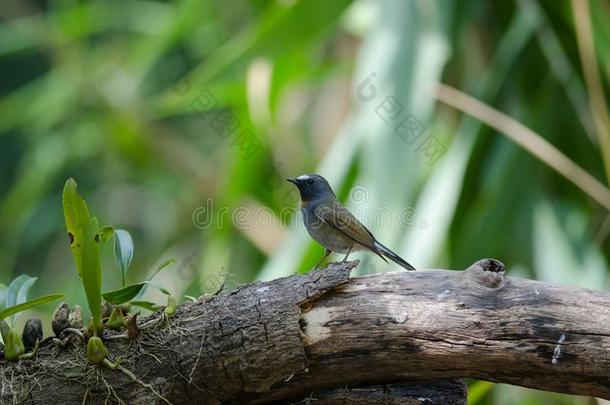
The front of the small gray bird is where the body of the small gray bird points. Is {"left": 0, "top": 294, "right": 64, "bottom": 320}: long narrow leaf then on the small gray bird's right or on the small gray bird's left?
on the small gray bird's left

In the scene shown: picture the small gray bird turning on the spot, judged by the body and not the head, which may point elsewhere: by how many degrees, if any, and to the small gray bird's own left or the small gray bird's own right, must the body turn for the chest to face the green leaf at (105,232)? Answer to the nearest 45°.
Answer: approximately 45° to the small gray bird's own left

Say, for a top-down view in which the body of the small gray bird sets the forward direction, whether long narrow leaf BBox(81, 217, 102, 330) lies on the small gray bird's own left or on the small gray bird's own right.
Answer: on the small gray bird's own left

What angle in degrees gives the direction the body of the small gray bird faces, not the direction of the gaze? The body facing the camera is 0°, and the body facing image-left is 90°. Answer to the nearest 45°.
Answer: approximately 90°
